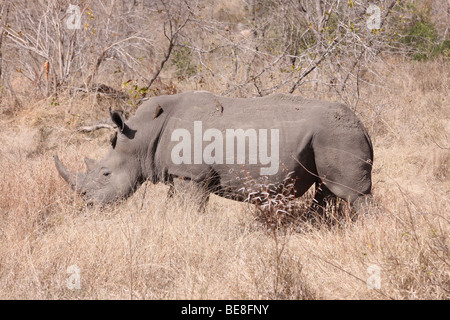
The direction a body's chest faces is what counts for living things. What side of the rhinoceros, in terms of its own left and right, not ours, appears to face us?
left
